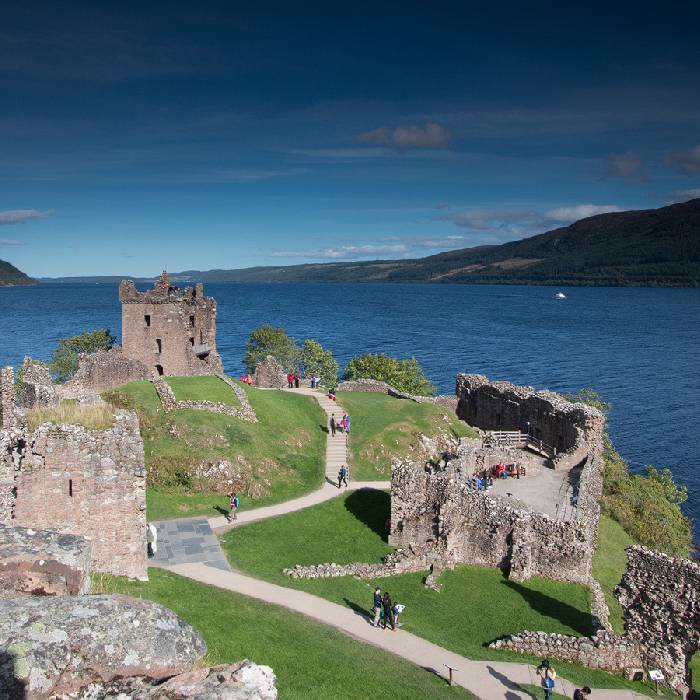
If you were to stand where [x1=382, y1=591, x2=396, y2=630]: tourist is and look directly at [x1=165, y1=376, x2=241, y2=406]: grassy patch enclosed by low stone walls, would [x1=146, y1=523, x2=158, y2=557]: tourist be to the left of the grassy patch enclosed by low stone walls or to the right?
left

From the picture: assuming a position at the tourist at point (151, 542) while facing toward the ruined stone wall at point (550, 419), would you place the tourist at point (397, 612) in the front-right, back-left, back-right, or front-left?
front-right

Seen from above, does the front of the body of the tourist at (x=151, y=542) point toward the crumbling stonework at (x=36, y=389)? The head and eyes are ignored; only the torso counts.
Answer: no

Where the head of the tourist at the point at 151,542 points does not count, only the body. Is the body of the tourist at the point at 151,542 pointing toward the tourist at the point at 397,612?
no
